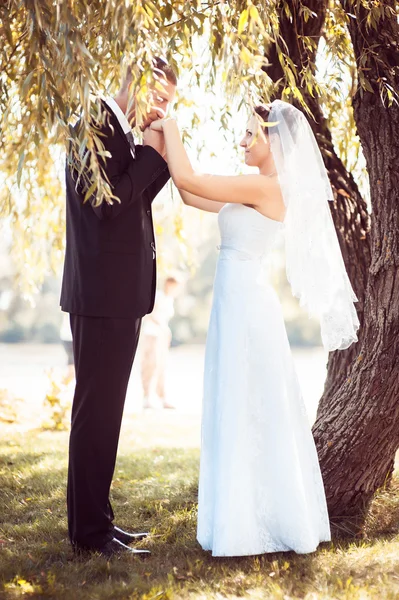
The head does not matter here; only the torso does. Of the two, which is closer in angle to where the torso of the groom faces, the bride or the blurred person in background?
the bride

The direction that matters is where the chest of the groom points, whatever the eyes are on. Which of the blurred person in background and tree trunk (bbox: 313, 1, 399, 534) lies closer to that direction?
the tree trunk

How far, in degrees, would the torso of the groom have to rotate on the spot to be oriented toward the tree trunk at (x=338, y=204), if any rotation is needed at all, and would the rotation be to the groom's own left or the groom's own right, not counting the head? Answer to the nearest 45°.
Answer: approximately 45° to the groom's own left

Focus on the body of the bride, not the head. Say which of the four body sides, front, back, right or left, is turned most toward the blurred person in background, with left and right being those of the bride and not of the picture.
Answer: right

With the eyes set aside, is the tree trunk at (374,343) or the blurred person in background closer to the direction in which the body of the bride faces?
the blurred person in background

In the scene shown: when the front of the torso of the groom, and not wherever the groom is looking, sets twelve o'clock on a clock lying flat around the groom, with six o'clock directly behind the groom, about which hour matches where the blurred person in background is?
The blurred person in background is roughly at 9 o'clock from the groom.

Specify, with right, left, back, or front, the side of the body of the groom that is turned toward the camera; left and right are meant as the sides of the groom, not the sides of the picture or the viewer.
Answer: right

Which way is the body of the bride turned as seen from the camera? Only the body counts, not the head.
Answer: to the viewer's left

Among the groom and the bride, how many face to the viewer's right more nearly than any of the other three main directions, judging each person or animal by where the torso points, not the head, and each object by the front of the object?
1

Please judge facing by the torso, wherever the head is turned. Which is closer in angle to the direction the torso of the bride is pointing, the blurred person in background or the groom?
the groom

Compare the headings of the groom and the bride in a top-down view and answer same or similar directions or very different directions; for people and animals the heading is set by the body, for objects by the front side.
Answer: very different directions

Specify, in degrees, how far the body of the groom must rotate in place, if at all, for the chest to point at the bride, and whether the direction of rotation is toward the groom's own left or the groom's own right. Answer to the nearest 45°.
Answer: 0° — they already face them

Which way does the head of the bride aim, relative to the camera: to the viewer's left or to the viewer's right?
to the viewer's left
